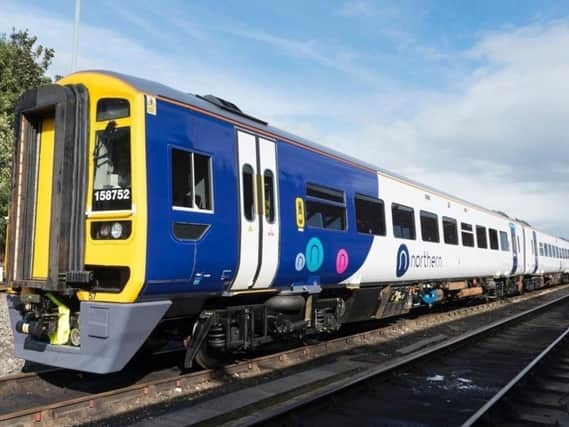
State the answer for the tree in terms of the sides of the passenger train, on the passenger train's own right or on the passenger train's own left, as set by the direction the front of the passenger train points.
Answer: on the passenger train's own right
